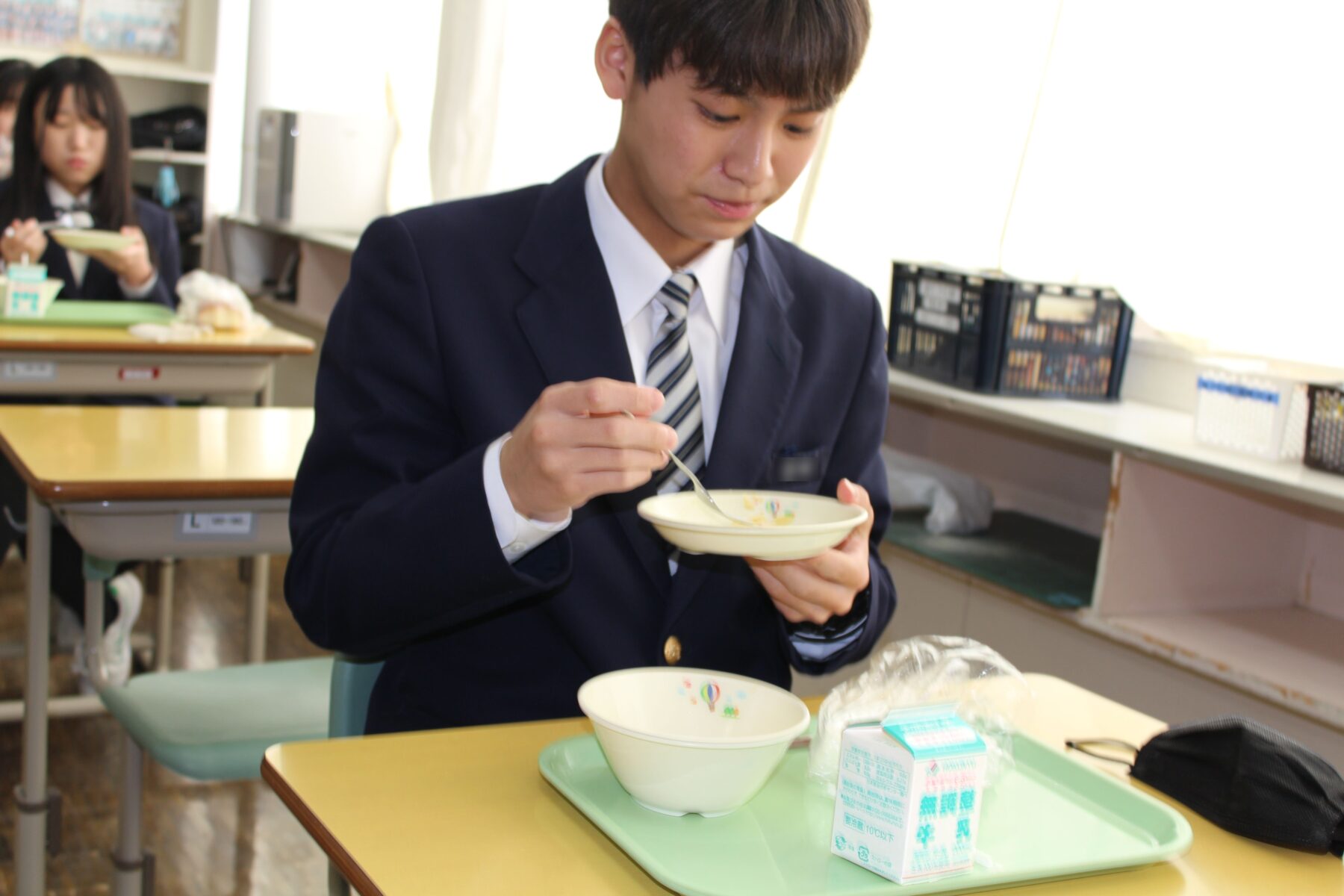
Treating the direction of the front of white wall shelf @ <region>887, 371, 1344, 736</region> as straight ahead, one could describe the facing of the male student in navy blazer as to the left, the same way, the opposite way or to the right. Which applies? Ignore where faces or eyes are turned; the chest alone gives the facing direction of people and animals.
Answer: to the left

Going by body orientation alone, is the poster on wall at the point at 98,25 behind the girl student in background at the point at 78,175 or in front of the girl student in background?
behind

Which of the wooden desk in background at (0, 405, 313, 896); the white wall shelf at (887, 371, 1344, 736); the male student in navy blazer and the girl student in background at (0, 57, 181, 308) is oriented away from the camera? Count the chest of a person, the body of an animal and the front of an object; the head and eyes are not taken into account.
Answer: the wooden desk in background

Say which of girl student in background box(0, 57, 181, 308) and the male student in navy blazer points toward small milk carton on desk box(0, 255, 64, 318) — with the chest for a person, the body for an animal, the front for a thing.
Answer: the girl student in background

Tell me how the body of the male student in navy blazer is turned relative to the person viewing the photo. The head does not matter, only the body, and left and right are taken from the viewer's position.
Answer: facing the viewer and to the right of the viewer

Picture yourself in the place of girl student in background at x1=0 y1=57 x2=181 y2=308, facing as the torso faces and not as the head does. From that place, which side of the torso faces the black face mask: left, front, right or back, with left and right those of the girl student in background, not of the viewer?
front

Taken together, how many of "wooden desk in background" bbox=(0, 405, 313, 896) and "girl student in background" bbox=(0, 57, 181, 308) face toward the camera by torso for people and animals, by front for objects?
1

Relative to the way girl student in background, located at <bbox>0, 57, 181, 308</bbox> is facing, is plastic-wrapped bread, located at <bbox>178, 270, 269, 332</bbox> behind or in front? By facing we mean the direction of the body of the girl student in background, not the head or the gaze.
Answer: in front

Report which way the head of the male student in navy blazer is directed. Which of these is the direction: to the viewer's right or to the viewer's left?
to the viewer's right

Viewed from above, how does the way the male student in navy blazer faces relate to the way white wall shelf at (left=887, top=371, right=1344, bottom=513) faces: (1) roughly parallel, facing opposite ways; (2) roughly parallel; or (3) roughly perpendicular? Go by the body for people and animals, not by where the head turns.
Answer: roughly perpendicular

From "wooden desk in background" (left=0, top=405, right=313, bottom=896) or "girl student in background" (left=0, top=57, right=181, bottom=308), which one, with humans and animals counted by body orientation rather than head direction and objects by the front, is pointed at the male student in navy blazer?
the girl student in background

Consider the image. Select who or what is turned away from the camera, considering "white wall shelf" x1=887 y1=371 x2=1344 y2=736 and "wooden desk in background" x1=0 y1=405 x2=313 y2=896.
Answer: the wooden desk in background

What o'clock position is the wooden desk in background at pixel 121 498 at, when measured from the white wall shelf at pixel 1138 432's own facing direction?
The wooden desk in background is roughly at 1 o'clock from the white wall shelf.
